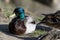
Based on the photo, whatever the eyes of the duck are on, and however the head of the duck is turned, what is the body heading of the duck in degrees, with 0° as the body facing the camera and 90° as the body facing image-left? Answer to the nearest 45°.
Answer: approximately 45°
